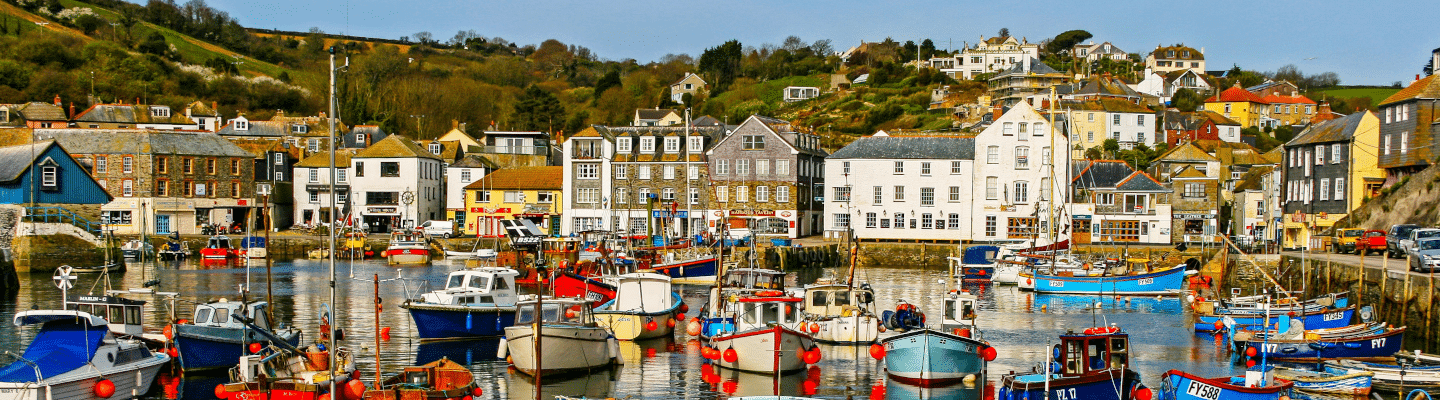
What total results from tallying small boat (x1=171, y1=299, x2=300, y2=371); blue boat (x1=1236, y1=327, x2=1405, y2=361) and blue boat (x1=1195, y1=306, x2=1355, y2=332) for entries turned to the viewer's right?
2

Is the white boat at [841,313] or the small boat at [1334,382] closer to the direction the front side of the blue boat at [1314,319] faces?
the small boat

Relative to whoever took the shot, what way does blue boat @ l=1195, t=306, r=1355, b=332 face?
facing to the right of the viewer

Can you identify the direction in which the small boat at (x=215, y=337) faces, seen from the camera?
facing the viewer and to the left of the viewer

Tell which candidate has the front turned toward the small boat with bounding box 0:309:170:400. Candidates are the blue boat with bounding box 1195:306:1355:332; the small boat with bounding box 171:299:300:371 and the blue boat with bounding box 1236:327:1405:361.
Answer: the small boat with bounding box 171:299:300:371

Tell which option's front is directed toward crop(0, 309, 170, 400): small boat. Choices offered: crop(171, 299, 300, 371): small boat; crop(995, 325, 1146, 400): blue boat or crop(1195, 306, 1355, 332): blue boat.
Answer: crop(171, 299, 300, 371): small boat

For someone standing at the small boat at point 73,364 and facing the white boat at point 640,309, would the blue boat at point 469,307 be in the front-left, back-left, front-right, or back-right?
front-left

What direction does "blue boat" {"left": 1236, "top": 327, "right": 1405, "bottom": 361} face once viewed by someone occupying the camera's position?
facing to the right of the viewer

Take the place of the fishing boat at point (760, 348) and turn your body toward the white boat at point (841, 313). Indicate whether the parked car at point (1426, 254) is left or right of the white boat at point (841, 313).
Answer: right

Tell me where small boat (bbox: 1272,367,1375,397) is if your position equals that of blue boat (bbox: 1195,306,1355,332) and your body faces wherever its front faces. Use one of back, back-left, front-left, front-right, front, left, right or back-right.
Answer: right

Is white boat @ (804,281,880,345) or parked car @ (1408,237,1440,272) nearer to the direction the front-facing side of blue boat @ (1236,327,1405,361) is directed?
the parked car

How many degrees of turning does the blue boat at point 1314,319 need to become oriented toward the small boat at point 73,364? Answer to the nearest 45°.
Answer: approximately 135° to its right
